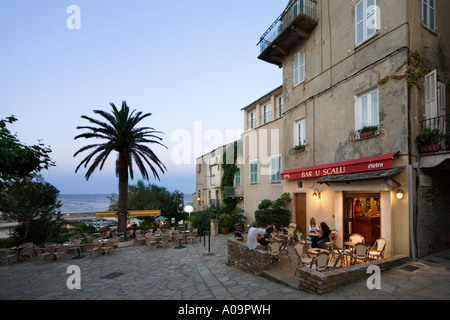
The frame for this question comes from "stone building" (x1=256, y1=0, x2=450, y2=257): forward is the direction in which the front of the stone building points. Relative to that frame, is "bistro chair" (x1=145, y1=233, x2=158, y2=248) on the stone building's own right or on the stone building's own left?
on the stone building's own right

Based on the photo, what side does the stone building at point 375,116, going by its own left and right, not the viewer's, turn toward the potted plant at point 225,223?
right

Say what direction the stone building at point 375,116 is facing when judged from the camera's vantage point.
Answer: facing the viewer and to the left of the viewer
